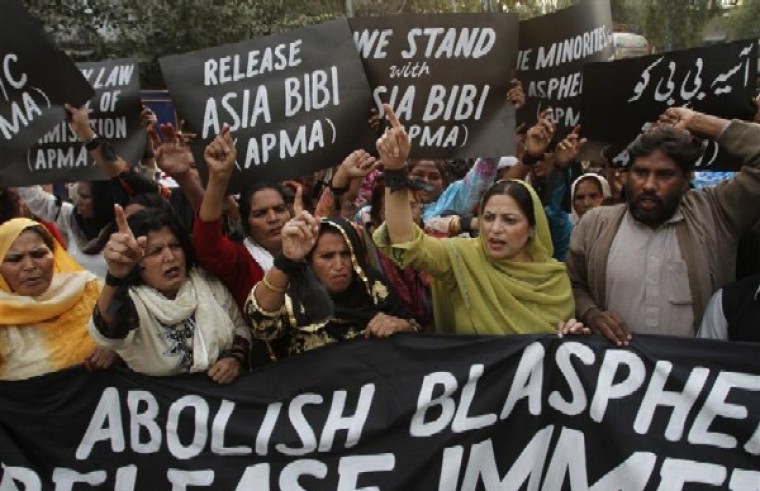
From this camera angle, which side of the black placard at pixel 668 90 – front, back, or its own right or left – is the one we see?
front

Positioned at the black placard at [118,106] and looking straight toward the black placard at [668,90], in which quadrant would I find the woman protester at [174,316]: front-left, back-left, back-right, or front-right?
front-right

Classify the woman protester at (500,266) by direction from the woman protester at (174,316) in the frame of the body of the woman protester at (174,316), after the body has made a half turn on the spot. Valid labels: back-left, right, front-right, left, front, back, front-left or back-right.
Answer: right

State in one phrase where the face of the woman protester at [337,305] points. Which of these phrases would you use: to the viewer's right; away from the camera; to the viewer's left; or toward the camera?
toward the camera

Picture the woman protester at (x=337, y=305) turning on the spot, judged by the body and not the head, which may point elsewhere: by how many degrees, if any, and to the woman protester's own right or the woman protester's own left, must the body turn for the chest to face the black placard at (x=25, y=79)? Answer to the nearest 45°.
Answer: approximately 135° to the woman protester's own right

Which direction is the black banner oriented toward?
toward the camera

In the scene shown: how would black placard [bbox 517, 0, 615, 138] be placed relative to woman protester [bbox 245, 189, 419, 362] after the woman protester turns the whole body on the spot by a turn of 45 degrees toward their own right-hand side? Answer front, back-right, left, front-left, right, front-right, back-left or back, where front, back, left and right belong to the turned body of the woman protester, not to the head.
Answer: back

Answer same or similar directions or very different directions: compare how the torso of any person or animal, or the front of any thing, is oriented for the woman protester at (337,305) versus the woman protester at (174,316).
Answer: same or similar directions

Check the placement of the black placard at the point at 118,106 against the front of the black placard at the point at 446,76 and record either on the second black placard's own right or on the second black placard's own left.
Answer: on the second black placard's own right

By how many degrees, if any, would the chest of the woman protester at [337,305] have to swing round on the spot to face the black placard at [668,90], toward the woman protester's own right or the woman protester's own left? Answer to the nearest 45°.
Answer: approximately 135° to the woman protester's own left

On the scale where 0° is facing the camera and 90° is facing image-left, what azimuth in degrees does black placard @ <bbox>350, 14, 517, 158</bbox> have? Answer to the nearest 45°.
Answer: approximately 0°

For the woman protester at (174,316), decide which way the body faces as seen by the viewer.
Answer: toward the camera

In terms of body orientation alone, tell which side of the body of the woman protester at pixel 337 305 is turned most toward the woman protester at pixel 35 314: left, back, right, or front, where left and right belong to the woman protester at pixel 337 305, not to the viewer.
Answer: right

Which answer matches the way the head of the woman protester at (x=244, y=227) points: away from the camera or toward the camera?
toward the camera

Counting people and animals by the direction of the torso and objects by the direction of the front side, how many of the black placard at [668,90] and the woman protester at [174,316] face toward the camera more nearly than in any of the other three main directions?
2

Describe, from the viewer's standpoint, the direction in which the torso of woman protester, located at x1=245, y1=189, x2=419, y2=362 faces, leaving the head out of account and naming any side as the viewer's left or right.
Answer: facing the viewer
